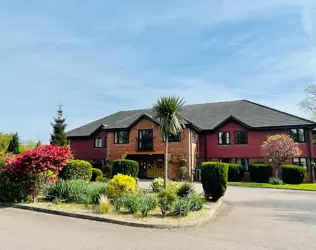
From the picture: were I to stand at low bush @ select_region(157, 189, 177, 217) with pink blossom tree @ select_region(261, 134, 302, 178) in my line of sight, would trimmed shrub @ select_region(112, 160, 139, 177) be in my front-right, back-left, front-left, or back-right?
front-left

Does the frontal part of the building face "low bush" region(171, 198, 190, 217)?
yes

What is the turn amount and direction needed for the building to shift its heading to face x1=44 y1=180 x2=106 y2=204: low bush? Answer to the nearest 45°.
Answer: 0° — it already faces it

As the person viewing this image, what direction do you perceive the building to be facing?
facing the viewer

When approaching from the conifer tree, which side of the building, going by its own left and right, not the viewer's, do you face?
right

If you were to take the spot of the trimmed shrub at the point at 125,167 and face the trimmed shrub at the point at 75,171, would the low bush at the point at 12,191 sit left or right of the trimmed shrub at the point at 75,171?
left

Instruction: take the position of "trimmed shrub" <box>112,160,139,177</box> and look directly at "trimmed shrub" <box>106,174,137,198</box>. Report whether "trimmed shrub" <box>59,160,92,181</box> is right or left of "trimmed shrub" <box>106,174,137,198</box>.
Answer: right

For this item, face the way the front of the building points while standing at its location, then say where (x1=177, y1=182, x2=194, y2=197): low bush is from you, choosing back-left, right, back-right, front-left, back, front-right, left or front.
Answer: front

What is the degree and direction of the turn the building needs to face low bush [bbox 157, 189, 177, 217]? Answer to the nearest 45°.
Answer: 0° — it already faces it

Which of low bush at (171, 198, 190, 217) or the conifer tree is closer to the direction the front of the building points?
the low bush

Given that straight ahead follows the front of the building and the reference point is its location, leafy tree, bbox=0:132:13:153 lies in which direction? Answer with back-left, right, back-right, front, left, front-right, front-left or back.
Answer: right

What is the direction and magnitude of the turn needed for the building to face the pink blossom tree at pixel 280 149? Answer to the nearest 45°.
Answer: approximately 45° to its left

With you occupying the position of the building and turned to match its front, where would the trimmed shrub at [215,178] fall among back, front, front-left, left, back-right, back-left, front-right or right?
front

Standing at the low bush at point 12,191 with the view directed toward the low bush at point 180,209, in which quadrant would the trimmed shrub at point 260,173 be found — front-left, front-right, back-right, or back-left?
front-left

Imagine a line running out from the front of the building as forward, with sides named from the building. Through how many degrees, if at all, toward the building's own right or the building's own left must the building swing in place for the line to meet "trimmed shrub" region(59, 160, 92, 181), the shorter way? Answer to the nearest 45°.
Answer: approximately 45° to the building's own right

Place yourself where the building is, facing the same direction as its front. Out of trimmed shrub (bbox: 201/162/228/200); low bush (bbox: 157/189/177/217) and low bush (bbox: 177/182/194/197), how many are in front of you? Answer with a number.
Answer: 3

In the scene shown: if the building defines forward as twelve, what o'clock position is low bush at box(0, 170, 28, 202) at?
The low bush is roughly at 1 o'clock from the building.
